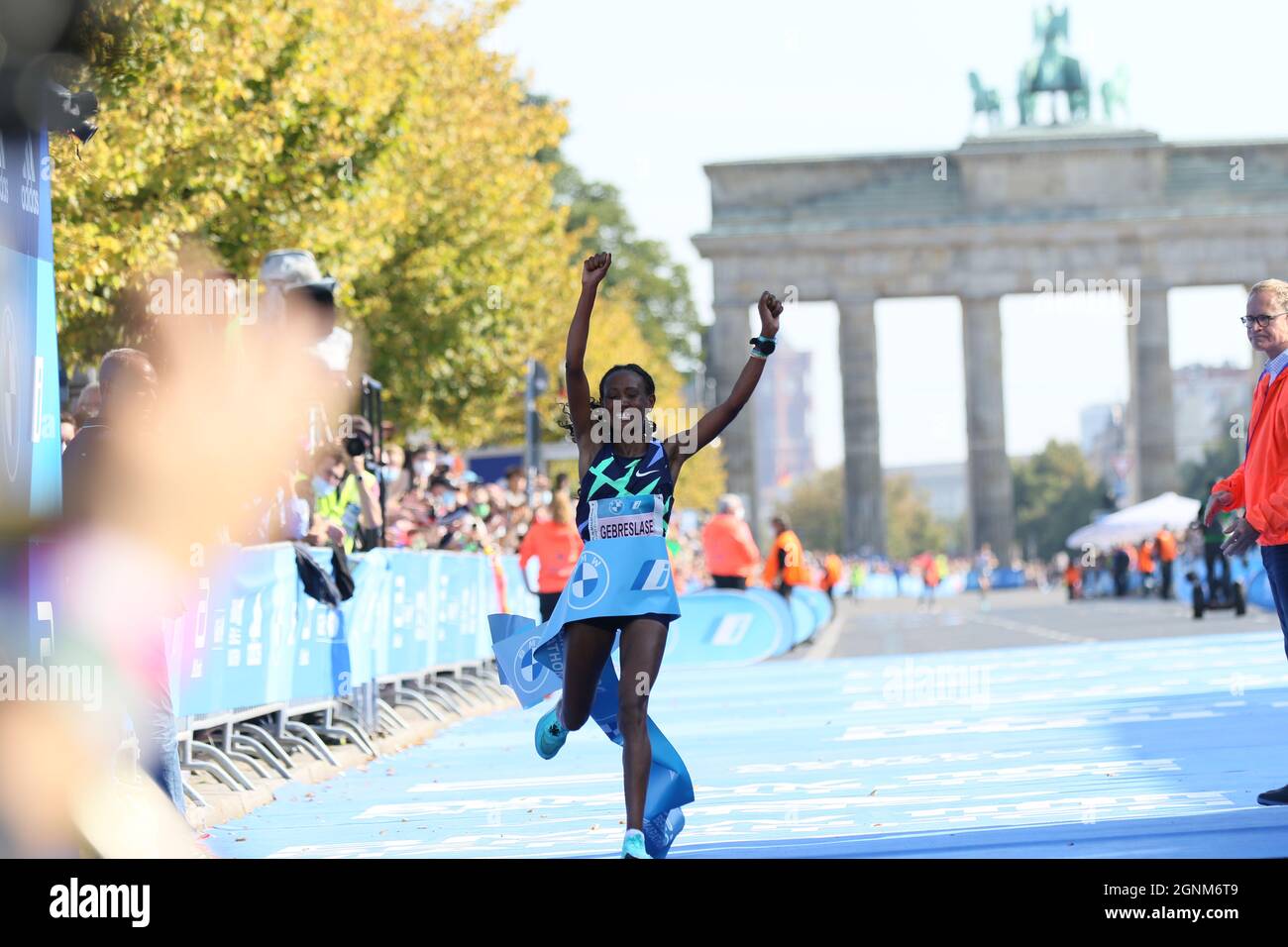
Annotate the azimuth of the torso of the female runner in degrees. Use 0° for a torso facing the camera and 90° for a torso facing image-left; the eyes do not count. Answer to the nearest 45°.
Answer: approximately 0°

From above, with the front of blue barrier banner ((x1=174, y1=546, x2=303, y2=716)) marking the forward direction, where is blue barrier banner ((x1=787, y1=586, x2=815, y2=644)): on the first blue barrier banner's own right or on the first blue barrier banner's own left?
on the first blue barrier banner's own left

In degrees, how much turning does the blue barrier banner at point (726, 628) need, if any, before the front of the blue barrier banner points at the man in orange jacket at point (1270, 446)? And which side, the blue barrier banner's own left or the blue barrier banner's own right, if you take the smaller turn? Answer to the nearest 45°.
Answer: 0° — it already faces them

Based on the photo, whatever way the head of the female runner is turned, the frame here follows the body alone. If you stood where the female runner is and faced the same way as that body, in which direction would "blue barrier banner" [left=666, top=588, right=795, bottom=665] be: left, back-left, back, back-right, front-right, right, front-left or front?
back

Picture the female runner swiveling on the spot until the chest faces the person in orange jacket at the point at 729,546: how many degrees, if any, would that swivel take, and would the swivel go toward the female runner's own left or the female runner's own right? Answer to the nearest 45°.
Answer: approximately 180°

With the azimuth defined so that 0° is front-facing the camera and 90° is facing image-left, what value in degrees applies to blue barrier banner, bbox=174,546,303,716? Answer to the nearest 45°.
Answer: approximately 315°
